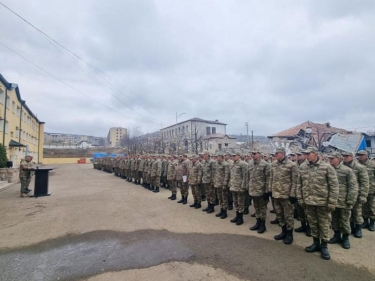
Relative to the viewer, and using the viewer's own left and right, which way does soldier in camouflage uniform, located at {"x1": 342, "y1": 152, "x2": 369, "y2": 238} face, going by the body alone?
facing the viewer and to the left of the viewer

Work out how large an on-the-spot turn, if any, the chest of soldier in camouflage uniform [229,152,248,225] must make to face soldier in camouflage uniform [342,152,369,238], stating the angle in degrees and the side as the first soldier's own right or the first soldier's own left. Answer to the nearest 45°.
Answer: approximately 135° to the first soldier's own left

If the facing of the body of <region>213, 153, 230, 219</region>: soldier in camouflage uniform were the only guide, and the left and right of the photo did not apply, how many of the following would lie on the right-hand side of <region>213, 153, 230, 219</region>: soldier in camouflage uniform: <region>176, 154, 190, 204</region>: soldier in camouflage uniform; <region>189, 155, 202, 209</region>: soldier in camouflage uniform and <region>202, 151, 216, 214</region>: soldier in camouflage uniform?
3

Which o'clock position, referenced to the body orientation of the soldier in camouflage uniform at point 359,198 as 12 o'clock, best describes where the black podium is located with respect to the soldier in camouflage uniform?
The black podium is roughly at 1 o'clock from the soldier in camouflage uniform.

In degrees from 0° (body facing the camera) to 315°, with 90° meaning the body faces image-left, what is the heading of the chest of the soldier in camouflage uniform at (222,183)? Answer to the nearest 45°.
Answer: approximately 45°

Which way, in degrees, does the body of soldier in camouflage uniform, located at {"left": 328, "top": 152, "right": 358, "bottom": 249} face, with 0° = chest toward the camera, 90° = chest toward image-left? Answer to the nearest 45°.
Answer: approximately 45°

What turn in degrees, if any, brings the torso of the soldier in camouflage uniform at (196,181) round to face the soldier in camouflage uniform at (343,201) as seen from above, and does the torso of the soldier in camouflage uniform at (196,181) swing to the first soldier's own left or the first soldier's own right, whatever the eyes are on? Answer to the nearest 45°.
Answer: approximately 90° to the first soldier's own left
